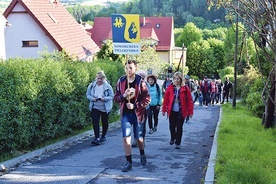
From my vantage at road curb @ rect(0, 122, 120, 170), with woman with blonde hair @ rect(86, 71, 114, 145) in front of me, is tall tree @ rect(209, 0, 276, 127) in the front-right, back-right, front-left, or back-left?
front-right

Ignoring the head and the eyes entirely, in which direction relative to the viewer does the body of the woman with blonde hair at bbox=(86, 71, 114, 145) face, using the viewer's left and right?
facing the viewer

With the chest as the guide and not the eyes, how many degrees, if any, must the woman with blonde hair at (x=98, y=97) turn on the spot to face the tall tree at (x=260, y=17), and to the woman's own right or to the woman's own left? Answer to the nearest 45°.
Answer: approximately 90° to the woman's own left

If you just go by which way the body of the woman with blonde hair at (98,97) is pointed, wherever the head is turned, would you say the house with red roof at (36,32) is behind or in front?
behind

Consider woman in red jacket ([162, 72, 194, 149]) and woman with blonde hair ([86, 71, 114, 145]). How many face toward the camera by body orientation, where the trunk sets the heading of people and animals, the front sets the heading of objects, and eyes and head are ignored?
2

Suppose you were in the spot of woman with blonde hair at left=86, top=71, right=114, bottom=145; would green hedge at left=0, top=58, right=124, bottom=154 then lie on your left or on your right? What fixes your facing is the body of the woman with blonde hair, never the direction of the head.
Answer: on your right

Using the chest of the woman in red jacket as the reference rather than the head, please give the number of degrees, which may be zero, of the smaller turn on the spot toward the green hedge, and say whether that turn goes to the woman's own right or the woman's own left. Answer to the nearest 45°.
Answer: approximately 90° to the woman's own right

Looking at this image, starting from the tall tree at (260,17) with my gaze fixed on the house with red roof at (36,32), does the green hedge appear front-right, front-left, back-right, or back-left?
front-left

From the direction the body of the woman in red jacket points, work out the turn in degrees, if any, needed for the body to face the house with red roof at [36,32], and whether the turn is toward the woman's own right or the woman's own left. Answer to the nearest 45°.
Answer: approximately 135° to the woman's own right

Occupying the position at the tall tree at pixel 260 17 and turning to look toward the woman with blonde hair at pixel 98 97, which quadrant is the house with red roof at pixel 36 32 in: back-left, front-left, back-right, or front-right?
front-right

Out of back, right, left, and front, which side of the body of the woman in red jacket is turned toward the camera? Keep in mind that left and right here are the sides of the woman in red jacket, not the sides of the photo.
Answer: front
